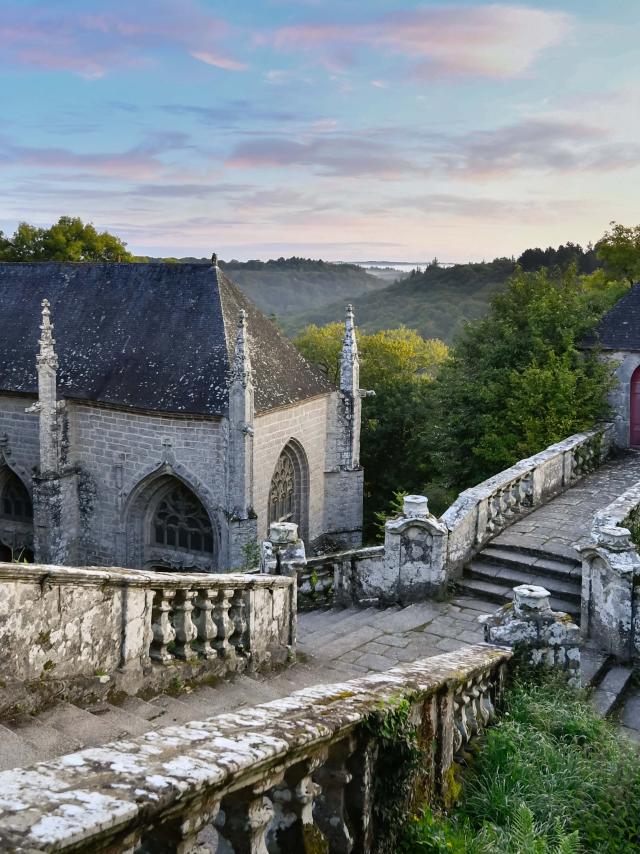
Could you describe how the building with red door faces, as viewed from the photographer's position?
facing the viewer

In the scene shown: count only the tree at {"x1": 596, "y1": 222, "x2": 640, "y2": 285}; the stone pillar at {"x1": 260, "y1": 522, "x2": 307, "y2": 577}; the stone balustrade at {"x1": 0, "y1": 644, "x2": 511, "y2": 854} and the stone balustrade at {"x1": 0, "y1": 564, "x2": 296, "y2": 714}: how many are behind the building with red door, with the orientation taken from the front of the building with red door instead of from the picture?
1

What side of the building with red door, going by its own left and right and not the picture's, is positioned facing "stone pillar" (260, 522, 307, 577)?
front

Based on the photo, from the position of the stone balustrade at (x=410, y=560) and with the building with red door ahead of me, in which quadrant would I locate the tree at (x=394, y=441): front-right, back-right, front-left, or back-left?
front-left

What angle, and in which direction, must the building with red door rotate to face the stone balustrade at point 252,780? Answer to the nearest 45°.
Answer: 0° — it already faces it

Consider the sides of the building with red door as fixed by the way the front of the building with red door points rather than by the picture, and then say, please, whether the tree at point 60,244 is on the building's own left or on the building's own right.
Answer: on the building's own right

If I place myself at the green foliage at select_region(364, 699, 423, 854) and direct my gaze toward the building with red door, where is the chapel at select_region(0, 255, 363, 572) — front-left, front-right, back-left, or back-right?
front-left

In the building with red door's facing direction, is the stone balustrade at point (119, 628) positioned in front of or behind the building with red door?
in front

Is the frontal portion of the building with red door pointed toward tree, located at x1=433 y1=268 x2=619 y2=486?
no

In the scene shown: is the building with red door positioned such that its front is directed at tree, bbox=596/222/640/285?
no

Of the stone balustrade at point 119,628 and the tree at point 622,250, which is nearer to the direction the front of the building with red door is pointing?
the stone balustrade
